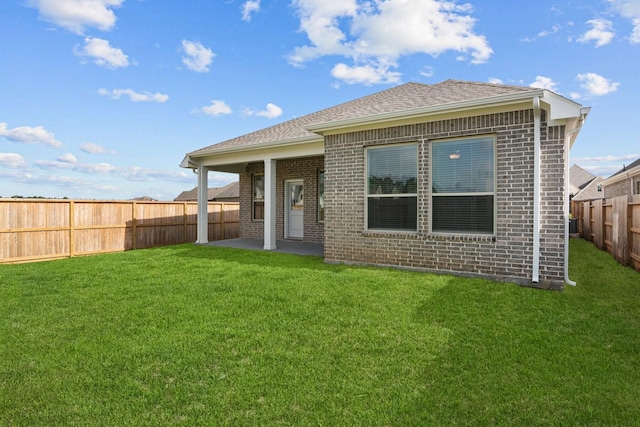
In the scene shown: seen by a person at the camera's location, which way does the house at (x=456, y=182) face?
facing away from the viewer and to the right of the viewer

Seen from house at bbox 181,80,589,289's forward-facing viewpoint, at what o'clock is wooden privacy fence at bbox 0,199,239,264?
The wooden privacy fence is roughly at 8 o'clock from the house.

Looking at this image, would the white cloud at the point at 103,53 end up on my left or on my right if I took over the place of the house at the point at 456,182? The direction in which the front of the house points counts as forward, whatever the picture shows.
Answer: on my left

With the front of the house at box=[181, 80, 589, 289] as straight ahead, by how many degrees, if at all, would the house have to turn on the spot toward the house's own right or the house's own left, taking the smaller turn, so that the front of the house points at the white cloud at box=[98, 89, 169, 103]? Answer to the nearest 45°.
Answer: approximately 90° to the house's own left

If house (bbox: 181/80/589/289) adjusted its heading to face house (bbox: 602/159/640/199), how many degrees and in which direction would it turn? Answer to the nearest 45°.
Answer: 0° — it already faces it
